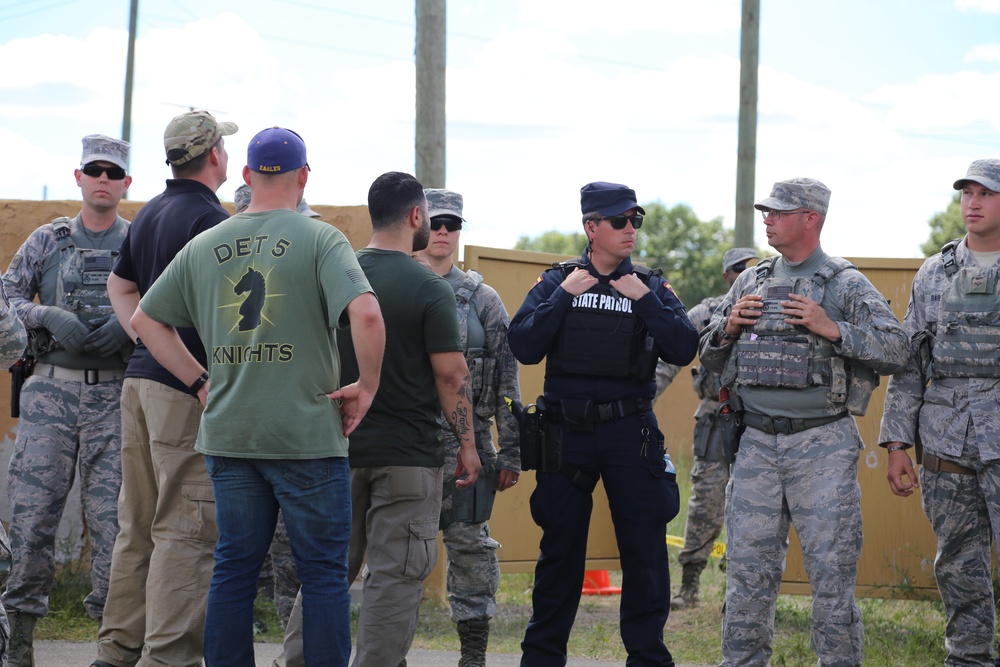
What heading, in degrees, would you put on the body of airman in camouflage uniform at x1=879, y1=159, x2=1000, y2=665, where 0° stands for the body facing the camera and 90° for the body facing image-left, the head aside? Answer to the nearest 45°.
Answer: approximately 0°

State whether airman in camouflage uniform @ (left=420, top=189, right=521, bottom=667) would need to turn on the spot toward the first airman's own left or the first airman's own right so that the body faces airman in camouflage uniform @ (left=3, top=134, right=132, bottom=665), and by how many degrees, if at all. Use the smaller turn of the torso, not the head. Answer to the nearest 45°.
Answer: approximately 90° to the first airman's own right

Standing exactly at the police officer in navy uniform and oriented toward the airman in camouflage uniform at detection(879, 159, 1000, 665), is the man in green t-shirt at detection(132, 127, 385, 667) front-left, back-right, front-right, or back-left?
back-right

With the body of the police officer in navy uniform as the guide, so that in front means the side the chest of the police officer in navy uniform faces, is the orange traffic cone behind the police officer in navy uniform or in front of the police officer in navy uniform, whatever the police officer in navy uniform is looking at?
behind

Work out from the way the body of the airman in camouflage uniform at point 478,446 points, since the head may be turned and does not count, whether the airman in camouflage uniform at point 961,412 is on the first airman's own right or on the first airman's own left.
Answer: on the first airman's own left

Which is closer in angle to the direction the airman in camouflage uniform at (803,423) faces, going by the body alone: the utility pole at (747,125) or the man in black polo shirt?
the man in black polo shirt

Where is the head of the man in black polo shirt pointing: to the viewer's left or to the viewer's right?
to the viewer's right

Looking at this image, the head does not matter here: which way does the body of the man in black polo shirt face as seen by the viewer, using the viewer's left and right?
facing away from the viewer and to the right of the viewer
